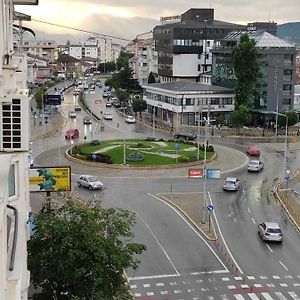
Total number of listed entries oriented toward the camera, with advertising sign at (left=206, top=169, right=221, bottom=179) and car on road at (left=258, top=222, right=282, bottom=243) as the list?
1

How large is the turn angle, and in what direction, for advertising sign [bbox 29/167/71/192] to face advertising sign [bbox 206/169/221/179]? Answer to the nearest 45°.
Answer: approximately 90° to its left

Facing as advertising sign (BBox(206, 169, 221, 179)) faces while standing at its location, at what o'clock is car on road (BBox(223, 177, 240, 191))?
The car on road is roughly at 7 o'clock from the advertising sign.

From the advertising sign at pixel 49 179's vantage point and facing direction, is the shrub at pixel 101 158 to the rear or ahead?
to the rear

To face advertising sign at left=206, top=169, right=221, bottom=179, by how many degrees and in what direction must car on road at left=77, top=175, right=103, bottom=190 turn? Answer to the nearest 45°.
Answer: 0° — it already faces it

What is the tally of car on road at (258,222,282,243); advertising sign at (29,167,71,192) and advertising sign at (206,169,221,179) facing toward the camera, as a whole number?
2

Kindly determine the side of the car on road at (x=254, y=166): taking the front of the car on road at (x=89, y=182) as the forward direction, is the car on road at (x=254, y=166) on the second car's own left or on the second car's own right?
on the second car's own left

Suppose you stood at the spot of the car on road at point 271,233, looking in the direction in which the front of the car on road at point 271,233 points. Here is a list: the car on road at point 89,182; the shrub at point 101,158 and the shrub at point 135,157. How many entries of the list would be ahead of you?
3

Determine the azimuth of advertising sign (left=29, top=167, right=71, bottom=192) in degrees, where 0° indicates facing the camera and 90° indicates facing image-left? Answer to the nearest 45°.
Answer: approximately 0°

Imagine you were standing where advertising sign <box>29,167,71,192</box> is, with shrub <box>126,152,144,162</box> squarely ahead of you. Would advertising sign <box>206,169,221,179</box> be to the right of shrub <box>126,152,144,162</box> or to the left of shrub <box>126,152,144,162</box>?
right

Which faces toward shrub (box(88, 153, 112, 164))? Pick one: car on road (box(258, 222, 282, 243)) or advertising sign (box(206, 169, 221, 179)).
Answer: the car on road
